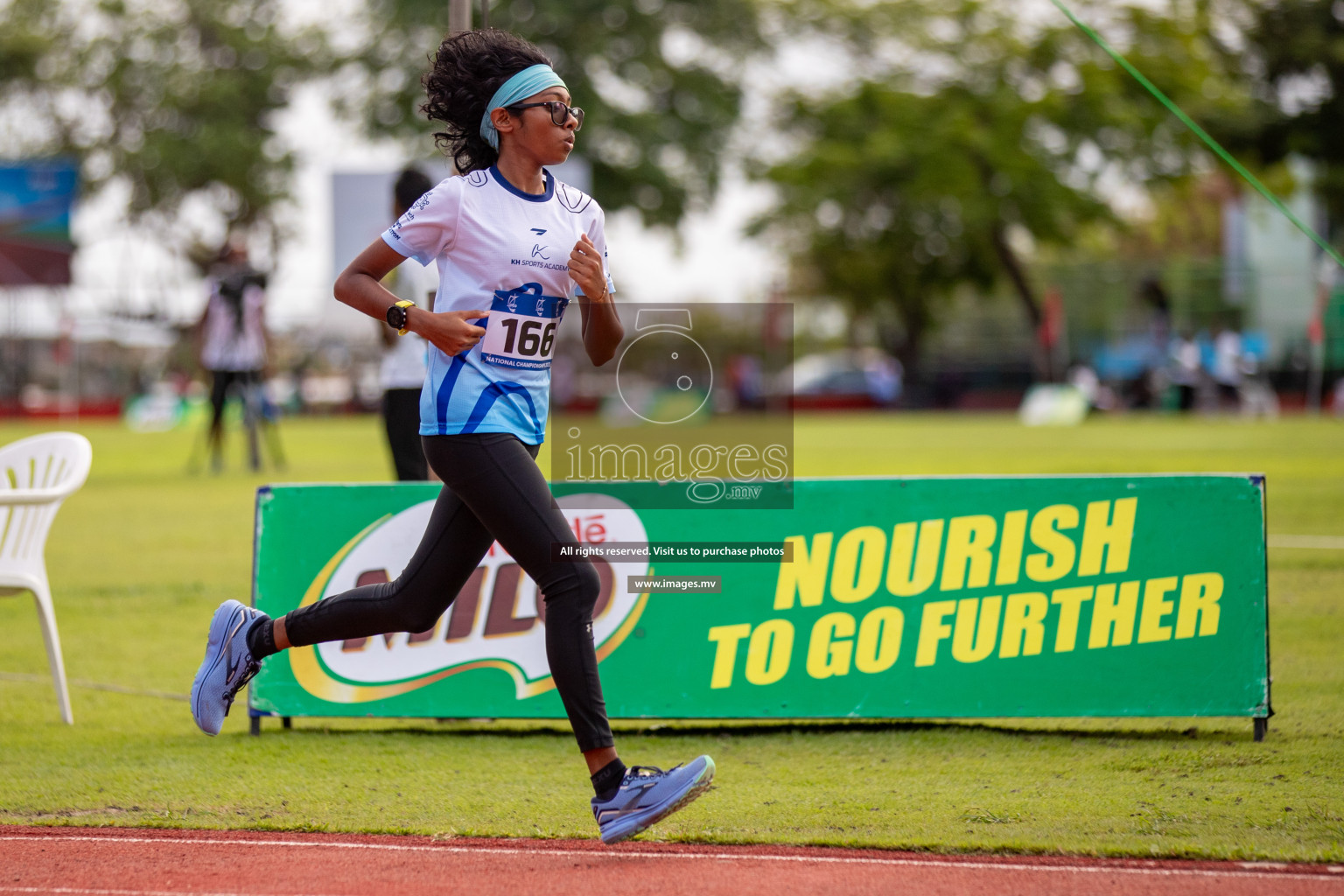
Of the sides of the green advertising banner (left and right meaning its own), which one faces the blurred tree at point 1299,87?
back

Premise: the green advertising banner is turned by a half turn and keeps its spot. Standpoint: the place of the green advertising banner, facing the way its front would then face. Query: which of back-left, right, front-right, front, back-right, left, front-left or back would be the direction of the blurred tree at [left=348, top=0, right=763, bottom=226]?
front

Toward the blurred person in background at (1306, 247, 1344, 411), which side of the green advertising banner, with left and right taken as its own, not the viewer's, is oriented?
back

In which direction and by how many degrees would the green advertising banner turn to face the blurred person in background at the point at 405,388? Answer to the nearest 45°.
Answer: approximately 135° to its right

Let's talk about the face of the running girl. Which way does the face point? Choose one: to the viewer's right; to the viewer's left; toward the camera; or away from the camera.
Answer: to the viewer's right

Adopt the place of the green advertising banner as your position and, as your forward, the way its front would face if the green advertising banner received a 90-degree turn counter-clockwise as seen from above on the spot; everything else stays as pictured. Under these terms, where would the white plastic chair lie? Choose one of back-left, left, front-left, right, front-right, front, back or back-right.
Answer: back

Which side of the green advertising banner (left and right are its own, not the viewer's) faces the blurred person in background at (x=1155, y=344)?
back

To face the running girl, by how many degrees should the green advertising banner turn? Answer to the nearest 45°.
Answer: approximately 45° to its right

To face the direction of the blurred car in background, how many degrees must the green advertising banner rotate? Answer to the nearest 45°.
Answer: approximately 180°

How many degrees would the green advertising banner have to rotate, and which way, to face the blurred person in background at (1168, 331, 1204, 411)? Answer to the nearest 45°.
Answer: approximately 180°

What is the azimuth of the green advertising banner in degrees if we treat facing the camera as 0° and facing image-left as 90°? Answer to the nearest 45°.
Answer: approximately 0°
